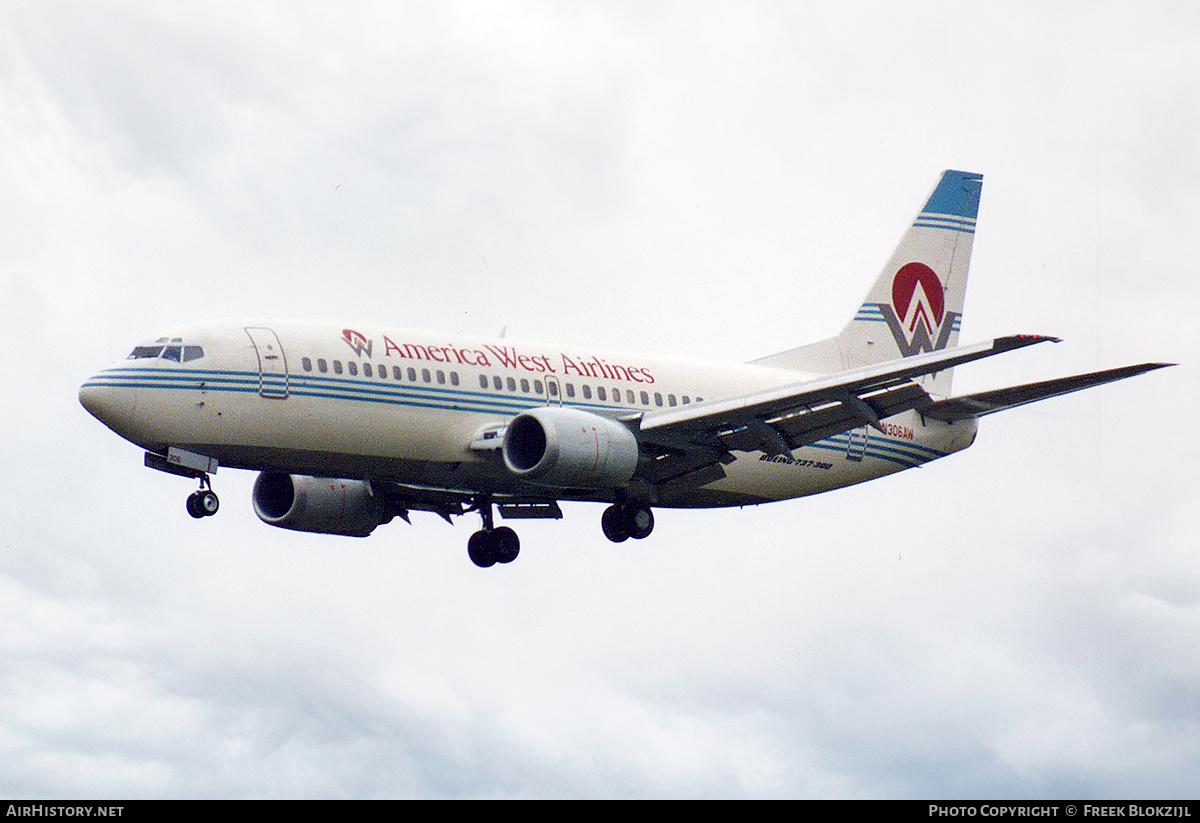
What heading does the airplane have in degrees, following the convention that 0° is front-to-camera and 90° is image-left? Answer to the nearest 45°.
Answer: approximately 45°
